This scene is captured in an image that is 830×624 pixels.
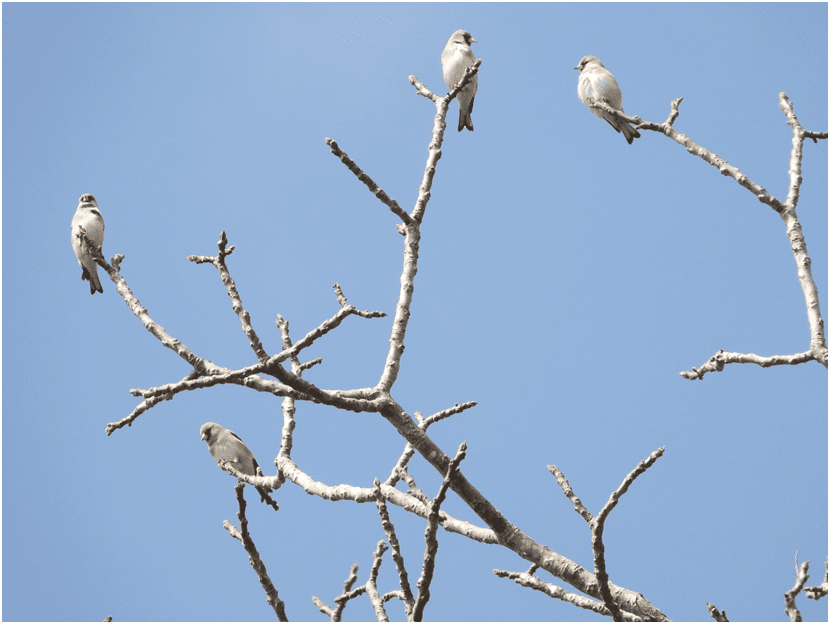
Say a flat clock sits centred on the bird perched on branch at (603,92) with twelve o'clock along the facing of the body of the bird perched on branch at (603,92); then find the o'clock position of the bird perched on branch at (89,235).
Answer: the bird perched on branch at (89,235) is roughly at 1 o'clock from the bird perched on branch at (603,92).

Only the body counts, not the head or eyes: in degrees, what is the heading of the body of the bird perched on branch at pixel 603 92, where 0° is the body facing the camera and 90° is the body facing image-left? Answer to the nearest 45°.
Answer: approximately 45°
